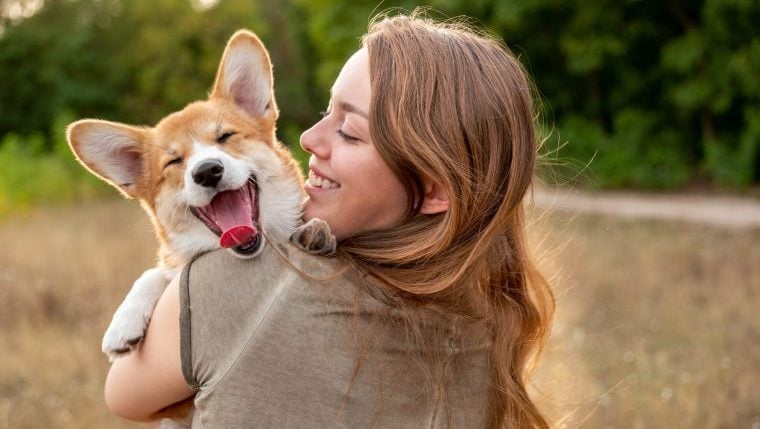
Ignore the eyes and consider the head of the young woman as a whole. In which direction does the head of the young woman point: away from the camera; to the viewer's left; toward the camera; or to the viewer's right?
to the viewer's left

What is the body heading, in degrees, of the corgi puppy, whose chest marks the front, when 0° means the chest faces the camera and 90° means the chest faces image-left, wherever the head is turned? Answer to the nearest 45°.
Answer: approximately 0°
